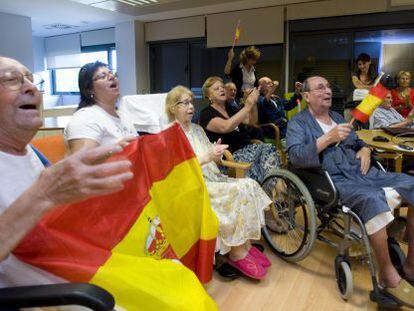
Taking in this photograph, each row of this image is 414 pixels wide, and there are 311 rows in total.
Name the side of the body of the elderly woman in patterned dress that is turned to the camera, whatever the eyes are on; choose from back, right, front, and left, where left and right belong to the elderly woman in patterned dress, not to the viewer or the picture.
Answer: right

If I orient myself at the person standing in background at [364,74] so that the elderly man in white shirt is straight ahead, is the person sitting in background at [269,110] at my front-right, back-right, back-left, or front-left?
front-right

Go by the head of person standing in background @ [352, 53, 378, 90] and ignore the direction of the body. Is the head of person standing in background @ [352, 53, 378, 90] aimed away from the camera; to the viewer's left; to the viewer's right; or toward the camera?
toward the camera

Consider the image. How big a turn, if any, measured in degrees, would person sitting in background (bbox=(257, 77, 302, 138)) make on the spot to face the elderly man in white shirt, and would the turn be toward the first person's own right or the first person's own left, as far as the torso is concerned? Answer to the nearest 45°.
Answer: approximately 90° to the first person's own right

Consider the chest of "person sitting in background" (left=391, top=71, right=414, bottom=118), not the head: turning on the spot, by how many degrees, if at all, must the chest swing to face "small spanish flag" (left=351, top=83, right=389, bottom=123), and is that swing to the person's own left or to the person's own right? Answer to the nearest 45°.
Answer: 0° — they already face it

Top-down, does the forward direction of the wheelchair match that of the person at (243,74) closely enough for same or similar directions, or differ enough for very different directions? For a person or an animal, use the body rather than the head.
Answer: same or similar directions

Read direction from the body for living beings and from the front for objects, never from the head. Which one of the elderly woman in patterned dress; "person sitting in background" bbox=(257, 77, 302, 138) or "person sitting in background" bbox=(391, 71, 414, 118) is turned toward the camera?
"person sitting in background" bbox=(391, 71, 414, 118)

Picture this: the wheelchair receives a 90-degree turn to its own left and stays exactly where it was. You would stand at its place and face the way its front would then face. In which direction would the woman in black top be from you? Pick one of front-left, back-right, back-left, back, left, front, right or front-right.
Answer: left

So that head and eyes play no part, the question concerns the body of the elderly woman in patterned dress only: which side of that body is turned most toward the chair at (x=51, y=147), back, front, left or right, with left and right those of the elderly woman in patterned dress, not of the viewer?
back

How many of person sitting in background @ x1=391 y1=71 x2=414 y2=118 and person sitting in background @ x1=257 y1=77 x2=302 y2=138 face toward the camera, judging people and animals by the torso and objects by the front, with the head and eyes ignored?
1

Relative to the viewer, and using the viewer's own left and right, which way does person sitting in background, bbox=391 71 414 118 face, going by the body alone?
facing the viewer

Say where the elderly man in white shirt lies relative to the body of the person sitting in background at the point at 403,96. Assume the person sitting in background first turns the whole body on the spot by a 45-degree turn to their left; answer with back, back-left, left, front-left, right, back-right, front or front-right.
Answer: front-right

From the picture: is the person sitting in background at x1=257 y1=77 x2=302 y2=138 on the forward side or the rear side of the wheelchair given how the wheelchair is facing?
on the rear side
